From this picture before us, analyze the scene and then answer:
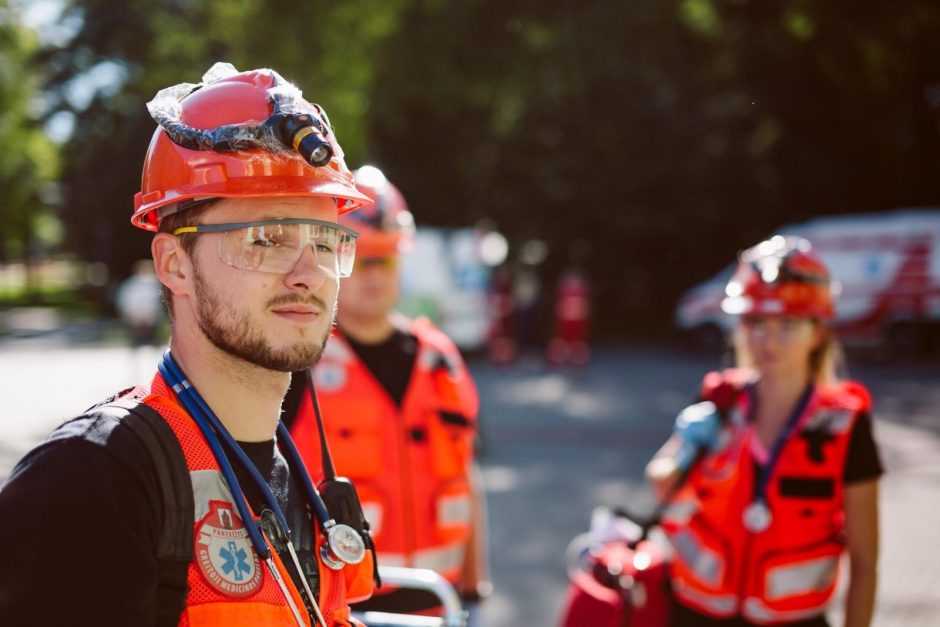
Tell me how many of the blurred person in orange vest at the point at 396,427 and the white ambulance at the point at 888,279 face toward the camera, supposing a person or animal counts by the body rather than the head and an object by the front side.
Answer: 1

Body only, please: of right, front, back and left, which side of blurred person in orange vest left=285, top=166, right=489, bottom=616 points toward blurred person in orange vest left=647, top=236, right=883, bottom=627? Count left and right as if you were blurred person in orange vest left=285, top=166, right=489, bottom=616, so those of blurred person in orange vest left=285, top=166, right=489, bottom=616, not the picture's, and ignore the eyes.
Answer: left

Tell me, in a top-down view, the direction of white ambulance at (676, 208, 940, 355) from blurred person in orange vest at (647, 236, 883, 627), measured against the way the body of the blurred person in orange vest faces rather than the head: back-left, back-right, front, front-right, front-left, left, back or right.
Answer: back

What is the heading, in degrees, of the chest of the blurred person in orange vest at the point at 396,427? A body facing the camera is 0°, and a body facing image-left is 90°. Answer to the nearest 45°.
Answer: approximately 0°

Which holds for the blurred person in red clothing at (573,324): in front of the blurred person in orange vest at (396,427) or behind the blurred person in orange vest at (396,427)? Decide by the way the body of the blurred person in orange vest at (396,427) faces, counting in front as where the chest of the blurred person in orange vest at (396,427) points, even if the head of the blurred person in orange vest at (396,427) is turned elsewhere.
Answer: behind

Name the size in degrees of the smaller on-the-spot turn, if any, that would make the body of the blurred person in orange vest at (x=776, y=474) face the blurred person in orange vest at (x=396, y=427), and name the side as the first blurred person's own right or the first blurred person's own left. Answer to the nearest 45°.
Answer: approximately 90° to the first blurred person's own right

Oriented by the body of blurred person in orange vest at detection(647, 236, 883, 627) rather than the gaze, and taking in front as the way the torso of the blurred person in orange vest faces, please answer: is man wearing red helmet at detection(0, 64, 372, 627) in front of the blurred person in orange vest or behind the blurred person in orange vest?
in front

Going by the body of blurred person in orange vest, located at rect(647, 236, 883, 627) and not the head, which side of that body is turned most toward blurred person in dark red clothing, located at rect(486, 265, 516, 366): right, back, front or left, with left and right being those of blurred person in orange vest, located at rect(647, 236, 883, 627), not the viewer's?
back

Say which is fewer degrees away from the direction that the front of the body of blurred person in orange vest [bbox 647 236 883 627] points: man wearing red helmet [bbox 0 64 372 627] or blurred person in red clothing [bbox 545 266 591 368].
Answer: the man wearing red helmet

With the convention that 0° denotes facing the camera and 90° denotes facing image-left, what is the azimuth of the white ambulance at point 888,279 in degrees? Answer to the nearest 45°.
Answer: approximately 90°
